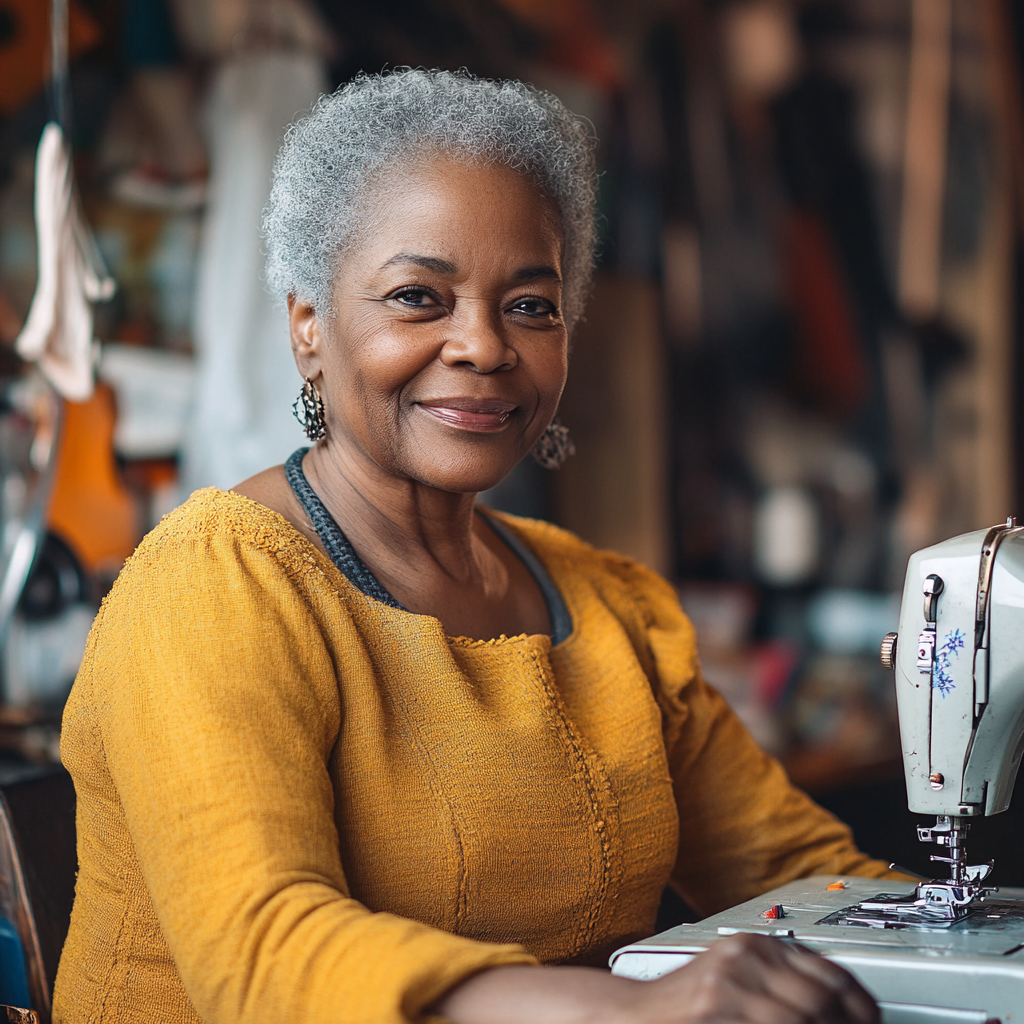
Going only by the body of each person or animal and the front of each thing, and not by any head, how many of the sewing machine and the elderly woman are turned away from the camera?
0

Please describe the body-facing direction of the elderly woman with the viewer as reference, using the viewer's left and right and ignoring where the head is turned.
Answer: facing the viewer and to the right of the viewer

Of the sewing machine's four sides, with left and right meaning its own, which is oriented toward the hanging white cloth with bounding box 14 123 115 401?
right

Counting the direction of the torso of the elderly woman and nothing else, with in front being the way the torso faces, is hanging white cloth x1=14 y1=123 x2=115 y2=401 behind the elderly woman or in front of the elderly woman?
behind
